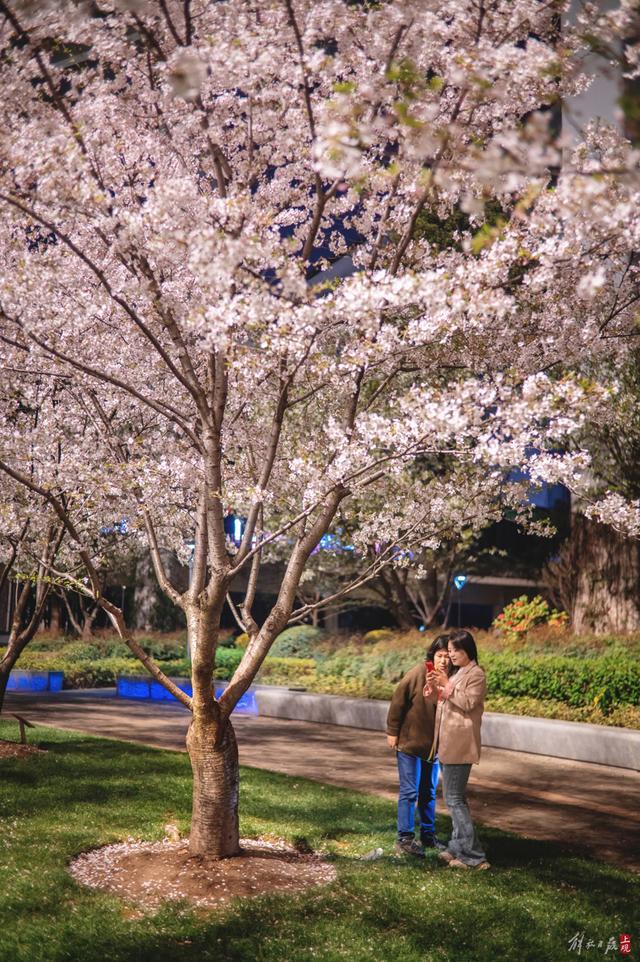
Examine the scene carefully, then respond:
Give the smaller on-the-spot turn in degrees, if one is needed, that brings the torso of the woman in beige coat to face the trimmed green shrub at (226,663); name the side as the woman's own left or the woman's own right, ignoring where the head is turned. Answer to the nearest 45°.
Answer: approximately 90° to the woman's own right

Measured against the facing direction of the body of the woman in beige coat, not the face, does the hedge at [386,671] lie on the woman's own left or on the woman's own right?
on the woman's own right
